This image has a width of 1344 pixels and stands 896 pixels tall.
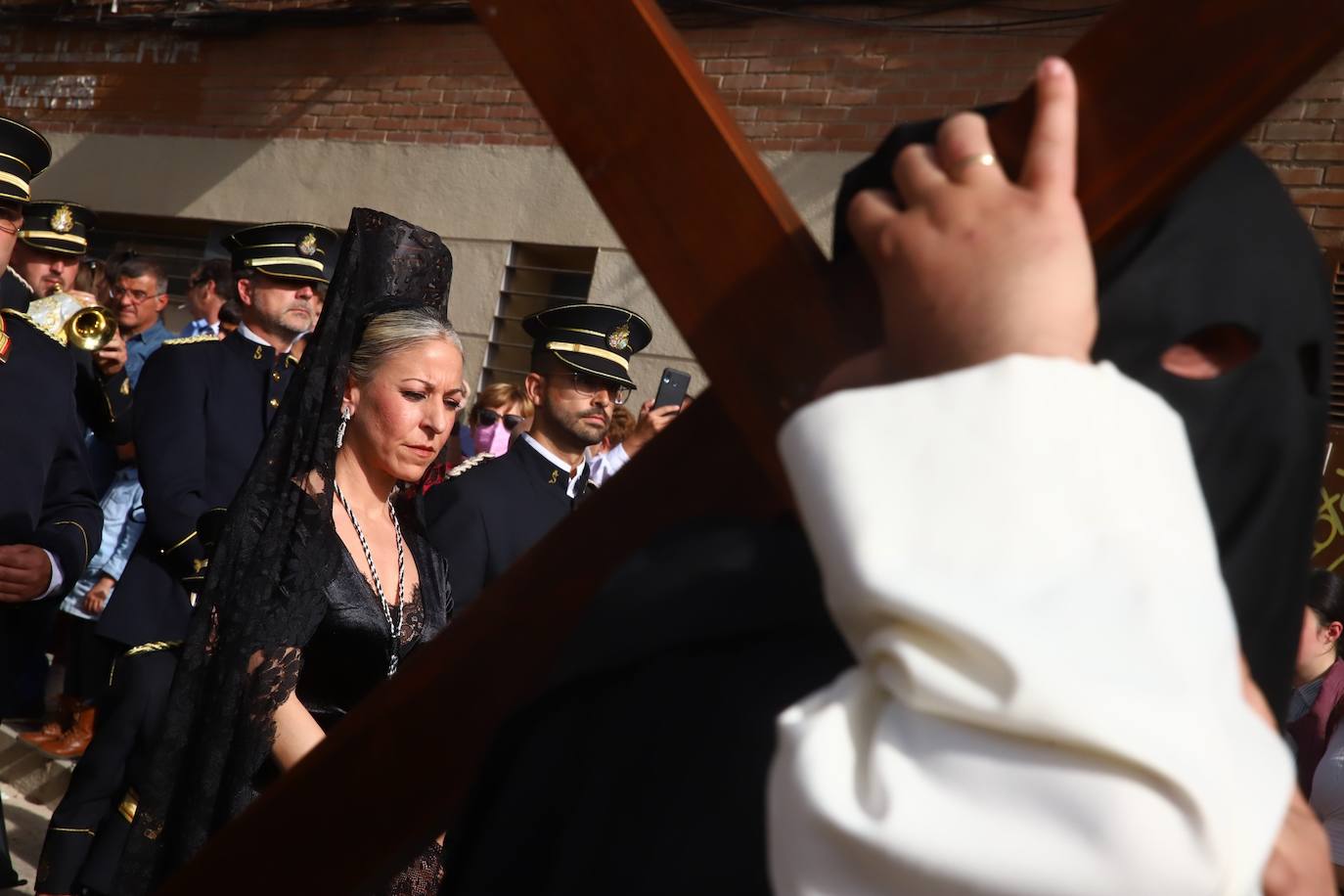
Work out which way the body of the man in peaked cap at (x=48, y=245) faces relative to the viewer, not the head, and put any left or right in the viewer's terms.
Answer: facing the viewer and to the right of the viewer

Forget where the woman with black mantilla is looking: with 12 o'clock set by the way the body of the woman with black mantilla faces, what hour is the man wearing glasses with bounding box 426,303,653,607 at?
The man wearing glasses is roughly at 8 o'clock from the woman with black mantilla.

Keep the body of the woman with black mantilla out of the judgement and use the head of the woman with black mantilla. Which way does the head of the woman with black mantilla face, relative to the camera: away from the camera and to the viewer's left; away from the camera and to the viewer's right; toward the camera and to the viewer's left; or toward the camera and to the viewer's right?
toward the camera and to the viewer's right

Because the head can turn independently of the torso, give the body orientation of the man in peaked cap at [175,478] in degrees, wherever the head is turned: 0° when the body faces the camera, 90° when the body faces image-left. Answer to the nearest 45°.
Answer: approximately 315°

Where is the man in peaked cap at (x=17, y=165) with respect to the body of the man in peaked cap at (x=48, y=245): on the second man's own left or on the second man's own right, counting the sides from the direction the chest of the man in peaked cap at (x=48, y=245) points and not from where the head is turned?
on the second man's own right

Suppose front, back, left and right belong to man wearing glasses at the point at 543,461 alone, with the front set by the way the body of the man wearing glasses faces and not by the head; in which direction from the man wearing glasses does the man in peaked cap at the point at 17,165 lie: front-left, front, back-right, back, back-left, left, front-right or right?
right

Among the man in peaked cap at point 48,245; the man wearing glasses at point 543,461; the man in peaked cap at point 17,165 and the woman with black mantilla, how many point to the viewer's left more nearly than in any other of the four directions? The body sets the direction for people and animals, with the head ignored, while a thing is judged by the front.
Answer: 0

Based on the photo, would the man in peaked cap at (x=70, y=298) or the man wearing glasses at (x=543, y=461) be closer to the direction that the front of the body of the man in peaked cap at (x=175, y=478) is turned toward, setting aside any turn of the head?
the man wearing glasses

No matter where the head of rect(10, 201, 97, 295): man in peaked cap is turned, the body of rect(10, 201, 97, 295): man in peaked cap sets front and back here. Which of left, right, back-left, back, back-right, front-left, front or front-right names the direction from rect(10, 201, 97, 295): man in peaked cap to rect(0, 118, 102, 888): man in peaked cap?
front-right

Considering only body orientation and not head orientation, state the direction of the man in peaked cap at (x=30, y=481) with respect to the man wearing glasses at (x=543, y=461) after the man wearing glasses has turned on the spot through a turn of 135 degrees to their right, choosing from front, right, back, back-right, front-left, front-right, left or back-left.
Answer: front-left

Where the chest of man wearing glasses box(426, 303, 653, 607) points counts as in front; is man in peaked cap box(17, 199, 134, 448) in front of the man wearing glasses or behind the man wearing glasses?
behind

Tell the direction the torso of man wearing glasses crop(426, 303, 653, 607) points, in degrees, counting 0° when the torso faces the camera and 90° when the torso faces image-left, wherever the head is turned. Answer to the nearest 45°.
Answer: approximately 315°

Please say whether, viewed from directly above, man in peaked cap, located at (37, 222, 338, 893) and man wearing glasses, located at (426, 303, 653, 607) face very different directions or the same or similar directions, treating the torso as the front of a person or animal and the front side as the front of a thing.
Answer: same or similar directions
